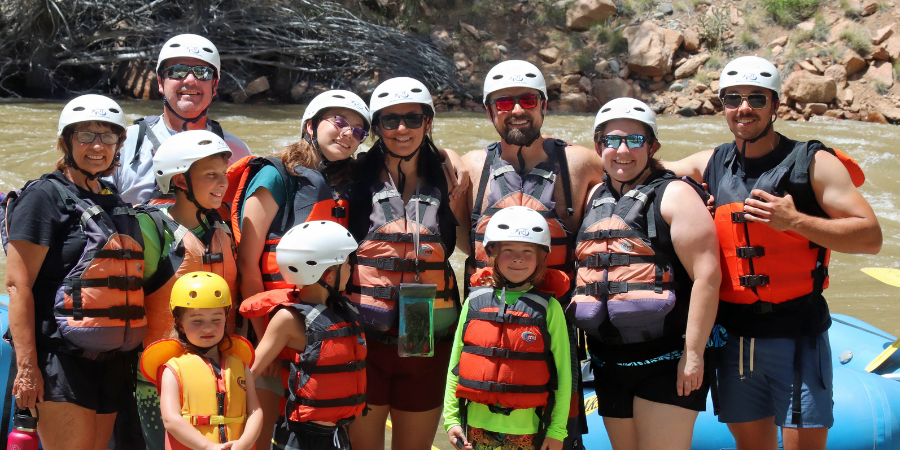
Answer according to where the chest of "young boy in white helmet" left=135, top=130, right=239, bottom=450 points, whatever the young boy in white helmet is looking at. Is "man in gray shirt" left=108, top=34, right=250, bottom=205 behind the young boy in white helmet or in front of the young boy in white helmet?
behind

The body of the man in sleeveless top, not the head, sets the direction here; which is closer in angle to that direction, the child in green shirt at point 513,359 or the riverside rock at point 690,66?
the child in green shirt

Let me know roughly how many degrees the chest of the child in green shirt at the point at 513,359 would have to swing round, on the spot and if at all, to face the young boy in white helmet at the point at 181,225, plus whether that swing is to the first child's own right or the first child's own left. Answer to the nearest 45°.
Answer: approximately 90° to the first child's own right

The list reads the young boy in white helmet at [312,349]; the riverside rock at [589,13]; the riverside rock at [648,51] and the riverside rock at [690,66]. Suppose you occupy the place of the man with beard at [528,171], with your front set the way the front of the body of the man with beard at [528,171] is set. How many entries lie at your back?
3

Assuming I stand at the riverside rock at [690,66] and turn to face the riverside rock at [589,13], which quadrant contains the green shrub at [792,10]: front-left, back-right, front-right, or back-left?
back-right

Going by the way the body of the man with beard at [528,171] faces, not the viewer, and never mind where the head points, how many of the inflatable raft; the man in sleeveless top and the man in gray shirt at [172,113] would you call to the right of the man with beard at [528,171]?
1

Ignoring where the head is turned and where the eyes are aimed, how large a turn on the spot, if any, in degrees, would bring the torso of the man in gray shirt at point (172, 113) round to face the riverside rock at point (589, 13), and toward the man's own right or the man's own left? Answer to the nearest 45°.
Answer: approximately 135° to the man's own left

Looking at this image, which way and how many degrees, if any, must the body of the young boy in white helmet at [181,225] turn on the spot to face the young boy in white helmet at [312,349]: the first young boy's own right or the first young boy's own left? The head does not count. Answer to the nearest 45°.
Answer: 0° — they already face them

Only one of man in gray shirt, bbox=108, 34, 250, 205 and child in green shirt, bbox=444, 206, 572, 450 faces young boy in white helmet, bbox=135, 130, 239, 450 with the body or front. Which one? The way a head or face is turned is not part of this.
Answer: the man in gray shirt

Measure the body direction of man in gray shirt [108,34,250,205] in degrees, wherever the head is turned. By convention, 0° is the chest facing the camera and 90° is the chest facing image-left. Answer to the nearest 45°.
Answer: approximately 0°

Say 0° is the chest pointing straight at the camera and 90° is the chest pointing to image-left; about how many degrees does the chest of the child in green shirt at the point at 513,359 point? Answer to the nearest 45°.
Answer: approximately 0°

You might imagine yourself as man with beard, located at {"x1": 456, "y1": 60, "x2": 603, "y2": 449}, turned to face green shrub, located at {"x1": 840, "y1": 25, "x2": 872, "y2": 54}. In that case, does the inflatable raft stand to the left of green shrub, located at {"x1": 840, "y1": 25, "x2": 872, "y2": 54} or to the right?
right

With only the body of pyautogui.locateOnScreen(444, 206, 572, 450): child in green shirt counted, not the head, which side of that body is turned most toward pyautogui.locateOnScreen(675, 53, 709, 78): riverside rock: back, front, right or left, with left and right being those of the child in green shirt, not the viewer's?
back

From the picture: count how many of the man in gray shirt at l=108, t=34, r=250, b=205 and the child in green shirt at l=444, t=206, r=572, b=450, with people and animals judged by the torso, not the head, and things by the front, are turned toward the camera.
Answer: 2
